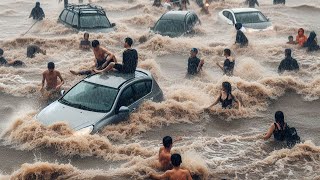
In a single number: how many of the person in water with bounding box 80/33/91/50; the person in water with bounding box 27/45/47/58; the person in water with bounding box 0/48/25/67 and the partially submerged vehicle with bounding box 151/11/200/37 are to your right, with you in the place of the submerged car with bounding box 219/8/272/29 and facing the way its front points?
4

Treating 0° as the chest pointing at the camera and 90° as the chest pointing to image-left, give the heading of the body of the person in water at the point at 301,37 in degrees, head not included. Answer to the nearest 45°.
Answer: approximately 0°

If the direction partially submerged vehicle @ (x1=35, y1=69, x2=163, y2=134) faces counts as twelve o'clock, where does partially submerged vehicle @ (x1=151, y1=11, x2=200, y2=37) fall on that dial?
partially submerged vehicle @ (x1=151, y1=11, x2=200, y2=37) is roughly at 5 o'clock from partially submerged vehicle @ (x1=35, y1=69, x2=163, y2=134).

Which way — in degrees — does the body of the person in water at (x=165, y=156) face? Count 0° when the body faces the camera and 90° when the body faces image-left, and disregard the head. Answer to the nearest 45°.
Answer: approximately 225°

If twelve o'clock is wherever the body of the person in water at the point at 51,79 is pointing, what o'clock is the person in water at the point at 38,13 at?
the person in water at the point at 38,13 is roughly at 6 o'clock from the person in water at the point at 51,79.

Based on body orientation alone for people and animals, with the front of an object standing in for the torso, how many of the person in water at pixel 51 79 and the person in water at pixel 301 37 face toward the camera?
2

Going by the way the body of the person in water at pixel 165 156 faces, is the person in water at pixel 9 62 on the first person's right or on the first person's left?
on the first person's left

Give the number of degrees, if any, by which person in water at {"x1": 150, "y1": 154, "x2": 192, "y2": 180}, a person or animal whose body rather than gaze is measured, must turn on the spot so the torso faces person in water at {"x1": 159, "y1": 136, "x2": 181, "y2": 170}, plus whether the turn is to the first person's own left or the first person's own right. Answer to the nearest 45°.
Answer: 0° — they already face them

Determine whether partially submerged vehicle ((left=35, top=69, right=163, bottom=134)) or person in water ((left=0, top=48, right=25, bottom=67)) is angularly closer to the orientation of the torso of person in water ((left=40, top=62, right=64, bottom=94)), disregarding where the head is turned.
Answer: the partially submerged vehicle

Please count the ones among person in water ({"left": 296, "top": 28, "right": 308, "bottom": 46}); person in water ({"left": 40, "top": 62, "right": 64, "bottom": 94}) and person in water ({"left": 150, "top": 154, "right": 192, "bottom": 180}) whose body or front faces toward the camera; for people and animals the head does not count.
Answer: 2

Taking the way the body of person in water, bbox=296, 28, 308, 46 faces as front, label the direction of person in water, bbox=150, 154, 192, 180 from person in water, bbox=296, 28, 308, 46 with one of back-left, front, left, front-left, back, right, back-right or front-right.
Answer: front

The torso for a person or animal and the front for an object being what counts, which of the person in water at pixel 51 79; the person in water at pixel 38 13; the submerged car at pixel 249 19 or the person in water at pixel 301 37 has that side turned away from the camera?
the person in water at pixel 38 13

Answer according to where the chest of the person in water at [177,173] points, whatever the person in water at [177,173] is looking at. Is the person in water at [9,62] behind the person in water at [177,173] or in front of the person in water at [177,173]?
in front

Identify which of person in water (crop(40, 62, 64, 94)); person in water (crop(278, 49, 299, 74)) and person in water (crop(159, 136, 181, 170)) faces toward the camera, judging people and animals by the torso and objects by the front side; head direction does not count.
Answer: person in water (crop(40, 62, 64, 94))
